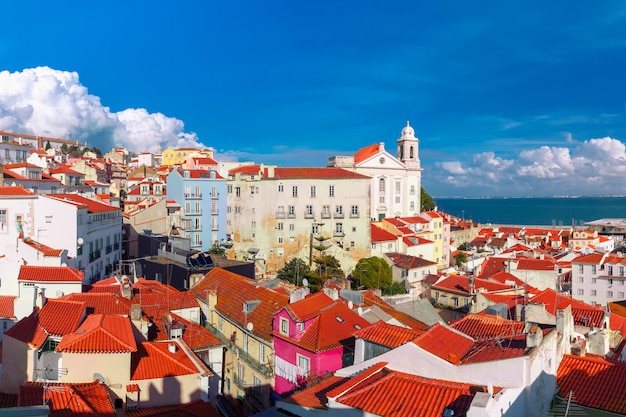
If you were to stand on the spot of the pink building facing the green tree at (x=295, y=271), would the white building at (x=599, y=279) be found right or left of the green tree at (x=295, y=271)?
right

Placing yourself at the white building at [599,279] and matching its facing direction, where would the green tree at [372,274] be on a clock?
The green tree is roughly at 2 o'clock from the white building.

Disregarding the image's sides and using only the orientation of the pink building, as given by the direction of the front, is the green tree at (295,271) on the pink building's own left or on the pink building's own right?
on the pink building's own right

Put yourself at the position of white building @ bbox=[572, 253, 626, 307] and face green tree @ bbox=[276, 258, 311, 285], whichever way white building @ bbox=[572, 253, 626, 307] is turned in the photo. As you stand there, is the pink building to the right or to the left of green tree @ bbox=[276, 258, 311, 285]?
left

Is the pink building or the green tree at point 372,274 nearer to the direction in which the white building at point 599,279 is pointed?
the pink building

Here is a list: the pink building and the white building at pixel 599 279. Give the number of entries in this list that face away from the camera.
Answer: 0

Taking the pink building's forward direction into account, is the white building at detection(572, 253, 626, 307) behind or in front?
behind

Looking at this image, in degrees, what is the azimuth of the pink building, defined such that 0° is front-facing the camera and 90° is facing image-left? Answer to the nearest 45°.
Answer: approximately 45°

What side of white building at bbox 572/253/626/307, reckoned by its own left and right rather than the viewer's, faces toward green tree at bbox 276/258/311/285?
right

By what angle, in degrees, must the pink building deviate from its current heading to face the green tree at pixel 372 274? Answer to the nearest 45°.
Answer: approximately 135° to its right

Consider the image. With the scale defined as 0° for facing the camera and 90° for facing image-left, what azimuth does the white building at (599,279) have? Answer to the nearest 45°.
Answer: approximately 0°
